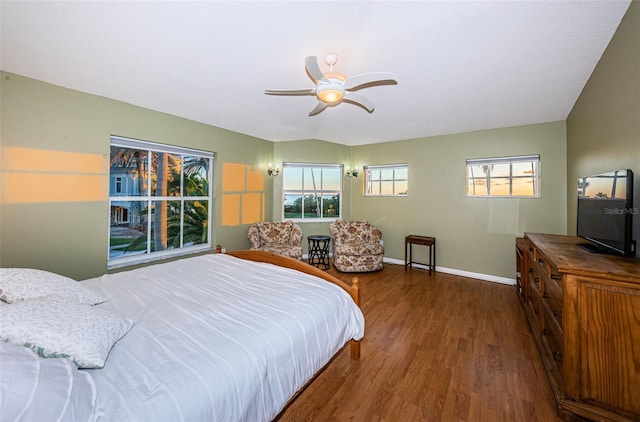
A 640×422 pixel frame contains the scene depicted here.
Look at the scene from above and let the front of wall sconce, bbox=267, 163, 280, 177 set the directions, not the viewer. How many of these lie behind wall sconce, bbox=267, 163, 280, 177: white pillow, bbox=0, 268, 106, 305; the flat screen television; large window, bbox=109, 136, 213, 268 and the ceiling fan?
0

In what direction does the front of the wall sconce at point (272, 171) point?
toward the camera

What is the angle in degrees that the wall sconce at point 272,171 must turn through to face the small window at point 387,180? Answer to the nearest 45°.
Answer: approximately 90° to its left

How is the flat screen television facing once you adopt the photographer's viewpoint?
facing the viewer and to the left of the viewer

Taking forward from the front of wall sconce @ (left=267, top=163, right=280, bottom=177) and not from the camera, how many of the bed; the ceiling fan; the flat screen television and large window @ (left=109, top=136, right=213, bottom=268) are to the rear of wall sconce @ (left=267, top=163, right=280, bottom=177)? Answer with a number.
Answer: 0

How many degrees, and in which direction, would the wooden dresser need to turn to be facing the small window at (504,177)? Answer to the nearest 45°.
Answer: approximately 90° to its right

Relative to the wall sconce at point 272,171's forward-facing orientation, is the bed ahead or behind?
ahead

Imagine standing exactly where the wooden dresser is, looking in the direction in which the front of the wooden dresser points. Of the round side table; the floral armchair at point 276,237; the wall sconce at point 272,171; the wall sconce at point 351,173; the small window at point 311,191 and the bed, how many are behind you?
0

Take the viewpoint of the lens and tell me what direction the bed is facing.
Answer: facing away from the viewer and to the right of the viewer

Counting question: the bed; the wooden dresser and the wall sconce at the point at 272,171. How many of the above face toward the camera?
1

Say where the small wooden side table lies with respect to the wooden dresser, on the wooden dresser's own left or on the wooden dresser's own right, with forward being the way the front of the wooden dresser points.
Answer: on the wooden dresser's own right

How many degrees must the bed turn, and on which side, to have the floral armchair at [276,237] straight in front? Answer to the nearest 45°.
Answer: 0° — it already faces it

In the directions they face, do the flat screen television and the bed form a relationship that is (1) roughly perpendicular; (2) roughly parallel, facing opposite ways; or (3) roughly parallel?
roughly perpendicular

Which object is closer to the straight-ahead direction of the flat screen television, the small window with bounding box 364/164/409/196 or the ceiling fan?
the ceiling fan

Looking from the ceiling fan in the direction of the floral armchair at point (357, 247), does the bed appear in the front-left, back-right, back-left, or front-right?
back-left

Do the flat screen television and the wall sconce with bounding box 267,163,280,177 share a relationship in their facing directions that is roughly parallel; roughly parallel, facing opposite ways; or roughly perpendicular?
roughly perpendicular

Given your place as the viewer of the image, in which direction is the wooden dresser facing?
facing to the left of the viewer

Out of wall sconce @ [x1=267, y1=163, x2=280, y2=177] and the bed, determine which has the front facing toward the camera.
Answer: the wall sconce
